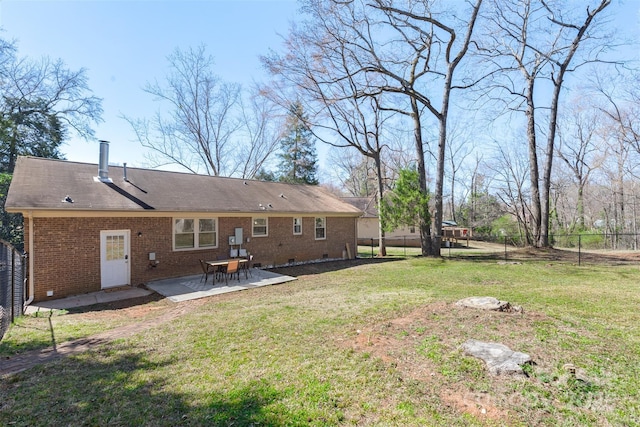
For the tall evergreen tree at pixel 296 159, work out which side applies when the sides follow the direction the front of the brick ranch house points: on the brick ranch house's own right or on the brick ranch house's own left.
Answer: on the brick ranch house's own right

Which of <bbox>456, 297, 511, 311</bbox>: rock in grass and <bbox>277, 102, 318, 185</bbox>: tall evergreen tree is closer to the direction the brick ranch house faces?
the tall evergreen tree

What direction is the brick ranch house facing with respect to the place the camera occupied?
facing away from the viewer and to the left of the viewer

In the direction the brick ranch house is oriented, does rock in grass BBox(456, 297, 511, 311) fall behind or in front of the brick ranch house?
behind

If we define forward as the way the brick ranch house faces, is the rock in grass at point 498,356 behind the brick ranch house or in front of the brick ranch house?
behind

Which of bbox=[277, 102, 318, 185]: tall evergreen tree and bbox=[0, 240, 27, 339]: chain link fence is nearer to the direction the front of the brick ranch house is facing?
the tall evergreen tree

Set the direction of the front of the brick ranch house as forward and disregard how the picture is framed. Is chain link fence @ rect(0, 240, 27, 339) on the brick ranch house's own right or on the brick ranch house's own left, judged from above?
on the brick ranch house's own left
